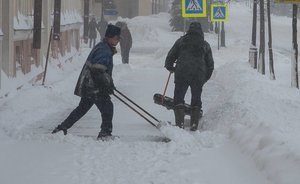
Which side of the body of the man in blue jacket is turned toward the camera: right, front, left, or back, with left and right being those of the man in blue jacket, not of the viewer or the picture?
right

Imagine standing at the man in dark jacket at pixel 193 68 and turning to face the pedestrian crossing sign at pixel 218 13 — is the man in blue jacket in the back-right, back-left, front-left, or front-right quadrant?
back-left

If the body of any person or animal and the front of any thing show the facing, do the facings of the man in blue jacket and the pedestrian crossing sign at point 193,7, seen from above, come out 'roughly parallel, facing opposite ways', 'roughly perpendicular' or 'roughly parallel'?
roughly perpendicular

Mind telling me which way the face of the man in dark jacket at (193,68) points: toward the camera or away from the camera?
away from the camera

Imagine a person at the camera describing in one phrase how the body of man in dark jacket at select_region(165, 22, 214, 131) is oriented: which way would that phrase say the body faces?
away from the camera

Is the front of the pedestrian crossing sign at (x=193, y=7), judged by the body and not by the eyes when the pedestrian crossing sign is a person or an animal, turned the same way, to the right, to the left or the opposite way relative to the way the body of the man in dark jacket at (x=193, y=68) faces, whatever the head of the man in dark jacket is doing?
the opposite way

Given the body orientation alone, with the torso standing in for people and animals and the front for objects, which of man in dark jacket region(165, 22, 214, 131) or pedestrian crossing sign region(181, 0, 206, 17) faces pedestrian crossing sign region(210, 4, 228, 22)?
the man in dark jacket

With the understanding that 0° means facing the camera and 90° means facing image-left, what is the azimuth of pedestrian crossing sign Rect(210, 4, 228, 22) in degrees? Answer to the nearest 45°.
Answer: approximately 0°

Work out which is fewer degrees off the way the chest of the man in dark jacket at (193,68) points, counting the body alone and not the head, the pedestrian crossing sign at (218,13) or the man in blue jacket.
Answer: the pedestrian crossing sign

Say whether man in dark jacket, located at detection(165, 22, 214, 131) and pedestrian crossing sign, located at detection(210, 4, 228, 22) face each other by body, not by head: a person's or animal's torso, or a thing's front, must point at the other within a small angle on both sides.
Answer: yes

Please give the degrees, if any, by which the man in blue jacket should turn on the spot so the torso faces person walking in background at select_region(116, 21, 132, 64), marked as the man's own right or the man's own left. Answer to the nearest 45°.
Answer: approximately 90° to the man's own left
